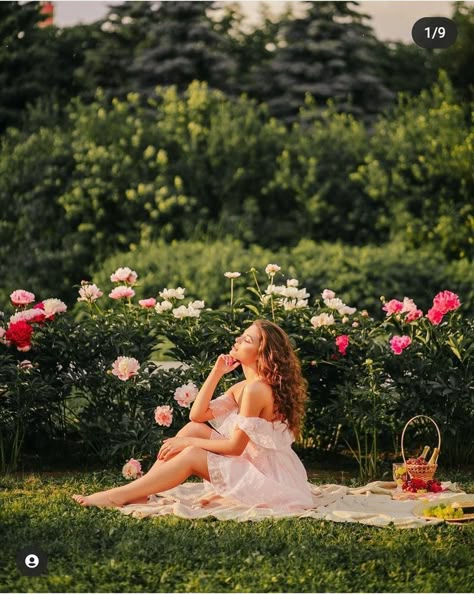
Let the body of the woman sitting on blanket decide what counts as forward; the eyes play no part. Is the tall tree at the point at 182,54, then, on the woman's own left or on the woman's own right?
on the woman's own right

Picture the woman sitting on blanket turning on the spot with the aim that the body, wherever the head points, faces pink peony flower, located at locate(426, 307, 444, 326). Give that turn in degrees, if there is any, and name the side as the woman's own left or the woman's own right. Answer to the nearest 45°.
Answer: approximately 135° to the woman's own right

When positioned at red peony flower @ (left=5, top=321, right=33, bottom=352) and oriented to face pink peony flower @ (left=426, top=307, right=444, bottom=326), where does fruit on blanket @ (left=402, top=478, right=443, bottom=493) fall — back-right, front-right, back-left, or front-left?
front-right

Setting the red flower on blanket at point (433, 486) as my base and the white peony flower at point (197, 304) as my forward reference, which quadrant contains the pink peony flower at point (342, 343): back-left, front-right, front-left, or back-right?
front-right

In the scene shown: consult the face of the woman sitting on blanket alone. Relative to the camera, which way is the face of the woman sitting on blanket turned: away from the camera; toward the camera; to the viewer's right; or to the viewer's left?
to the viewer's left

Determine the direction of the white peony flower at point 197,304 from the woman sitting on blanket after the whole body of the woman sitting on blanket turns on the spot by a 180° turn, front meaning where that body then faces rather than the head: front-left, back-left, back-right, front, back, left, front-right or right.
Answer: left

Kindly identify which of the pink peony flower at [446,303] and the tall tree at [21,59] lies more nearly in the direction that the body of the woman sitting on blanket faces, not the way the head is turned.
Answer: the tall tree

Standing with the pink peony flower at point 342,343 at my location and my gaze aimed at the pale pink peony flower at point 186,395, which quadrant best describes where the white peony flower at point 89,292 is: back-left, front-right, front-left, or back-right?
front-right

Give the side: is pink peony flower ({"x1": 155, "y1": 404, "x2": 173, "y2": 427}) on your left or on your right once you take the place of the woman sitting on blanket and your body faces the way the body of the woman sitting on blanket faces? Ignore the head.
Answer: on your right

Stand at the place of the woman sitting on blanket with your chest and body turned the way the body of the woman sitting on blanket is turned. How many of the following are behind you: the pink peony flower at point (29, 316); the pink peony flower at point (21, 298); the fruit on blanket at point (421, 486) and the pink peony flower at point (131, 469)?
1

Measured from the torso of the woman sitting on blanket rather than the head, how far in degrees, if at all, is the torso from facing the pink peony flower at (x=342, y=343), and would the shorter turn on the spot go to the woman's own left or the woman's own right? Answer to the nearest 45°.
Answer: approximately 135° to the woman's own right

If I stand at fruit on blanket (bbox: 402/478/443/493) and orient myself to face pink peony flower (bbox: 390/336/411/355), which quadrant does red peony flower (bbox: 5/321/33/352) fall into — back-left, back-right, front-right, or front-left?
front-left

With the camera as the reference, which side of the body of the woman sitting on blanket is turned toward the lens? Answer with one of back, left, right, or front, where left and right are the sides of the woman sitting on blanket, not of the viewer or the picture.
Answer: left
